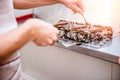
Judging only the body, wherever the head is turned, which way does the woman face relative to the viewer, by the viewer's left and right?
facing to the right of the viewer
